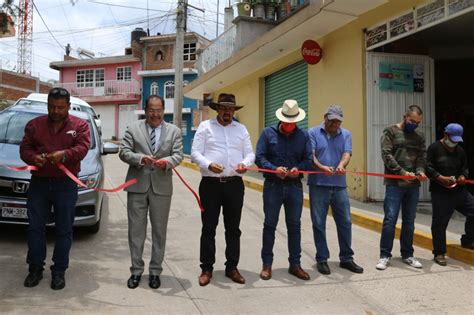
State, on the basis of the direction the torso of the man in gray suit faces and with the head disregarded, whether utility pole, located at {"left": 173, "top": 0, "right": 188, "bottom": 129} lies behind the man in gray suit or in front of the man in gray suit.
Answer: behind

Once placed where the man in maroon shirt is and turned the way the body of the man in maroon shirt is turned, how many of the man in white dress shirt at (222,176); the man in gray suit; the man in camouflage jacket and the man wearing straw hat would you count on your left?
4

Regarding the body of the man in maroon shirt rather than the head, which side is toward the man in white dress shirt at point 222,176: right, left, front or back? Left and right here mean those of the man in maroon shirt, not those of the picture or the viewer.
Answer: left

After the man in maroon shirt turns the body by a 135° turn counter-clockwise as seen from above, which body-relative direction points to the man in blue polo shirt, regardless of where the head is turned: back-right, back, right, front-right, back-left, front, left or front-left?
front-right

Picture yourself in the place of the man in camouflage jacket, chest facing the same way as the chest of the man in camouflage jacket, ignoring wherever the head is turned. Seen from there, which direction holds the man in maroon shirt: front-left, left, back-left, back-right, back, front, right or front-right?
front-right

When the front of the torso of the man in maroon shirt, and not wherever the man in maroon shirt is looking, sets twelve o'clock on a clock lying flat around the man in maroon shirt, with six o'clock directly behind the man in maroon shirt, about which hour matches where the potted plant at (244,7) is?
The potted plant is roughly at 7 o'clock from the man in maroon shirt.

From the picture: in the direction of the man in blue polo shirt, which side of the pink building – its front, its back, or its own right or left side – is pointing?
front
